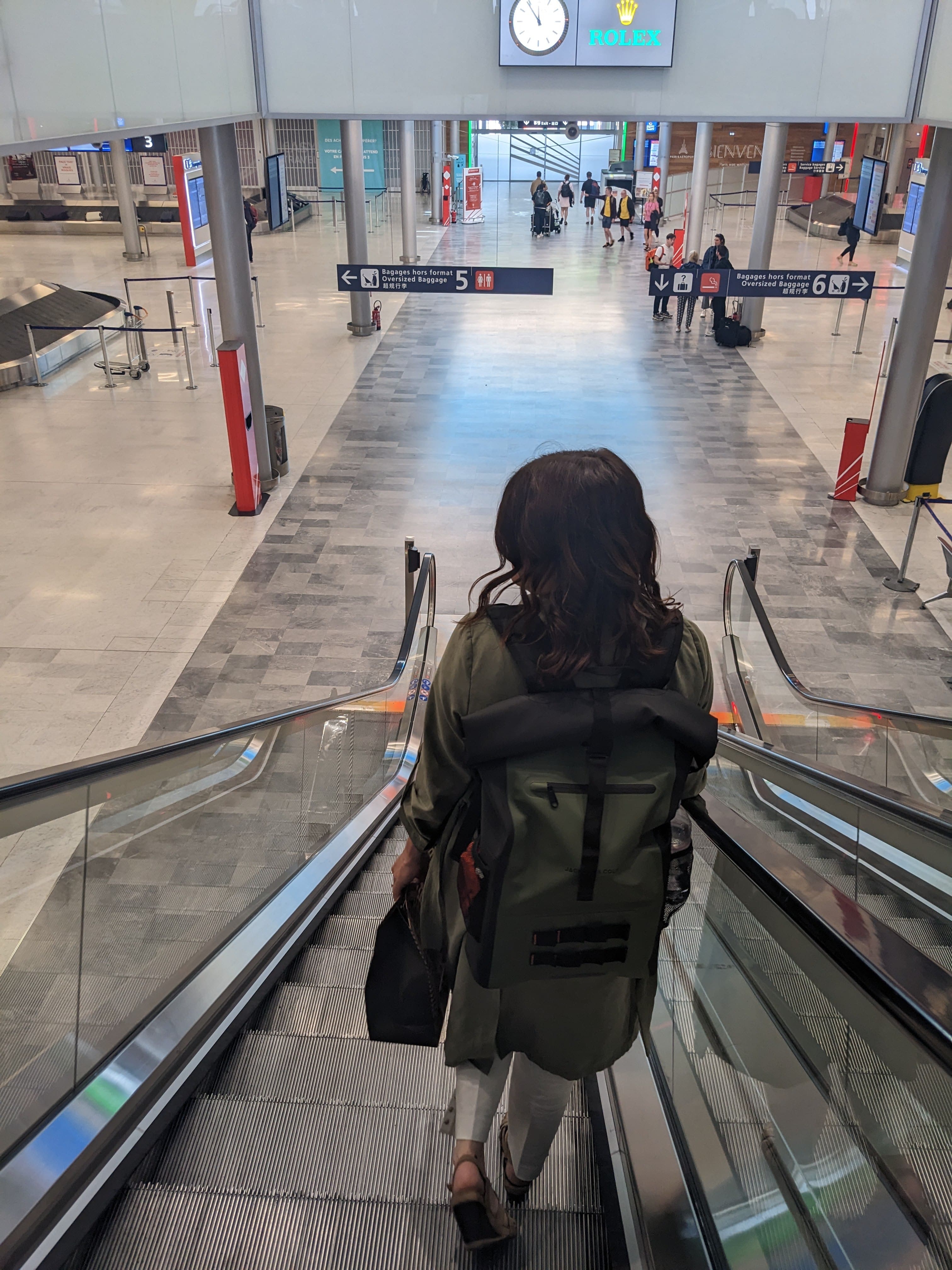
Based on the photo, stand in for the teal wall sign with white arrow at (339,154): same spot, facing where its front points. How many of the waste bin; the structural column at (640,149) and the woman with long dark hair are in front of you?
2

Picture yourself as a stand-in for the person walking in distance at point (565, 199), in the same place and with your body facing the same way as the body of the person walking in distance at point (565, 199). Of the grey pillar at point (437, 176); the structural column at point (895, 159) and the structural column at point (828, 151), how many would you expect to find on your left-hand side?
1

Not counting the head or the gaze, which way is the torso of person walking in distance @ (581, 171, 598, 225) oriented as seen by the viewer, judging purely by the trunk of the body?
away from the camera

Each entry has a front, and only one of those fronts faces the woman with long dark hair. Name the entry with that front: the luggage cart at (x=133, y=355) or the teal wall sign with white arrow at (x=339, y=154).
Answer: the teal wall sign with white arrow

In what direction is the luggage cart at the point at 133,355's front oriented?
to the viewer's left

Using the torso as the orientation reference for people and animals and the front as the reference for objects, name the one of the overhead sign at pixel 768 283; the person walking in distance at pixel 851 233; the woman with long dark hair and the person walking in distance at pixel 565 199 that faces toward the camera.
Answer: the overhead sign

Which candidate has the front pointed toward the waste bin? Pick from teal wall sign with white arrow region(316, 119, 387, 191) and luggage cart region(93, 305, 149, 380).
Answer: the teal wall sign with white arrow

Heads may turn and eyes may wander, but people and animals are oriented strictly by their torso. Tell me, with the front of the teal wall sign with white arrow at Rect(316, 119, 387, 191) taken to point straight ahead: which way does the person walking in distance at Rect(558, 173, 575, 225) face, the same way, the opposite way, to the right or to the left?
the opposite way

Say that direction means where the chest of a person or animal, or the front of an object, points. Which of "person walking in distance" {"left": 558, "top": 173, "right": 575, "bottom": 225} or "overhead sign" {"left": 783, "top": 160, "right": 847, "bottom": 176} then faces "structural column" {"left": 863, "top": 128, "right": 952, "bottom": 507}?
the overhead sign

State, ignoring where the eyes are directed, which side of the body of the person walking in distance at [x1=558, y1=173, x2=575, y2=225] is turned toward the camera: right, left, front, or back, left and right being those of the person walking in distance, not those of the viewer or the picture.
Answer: back
